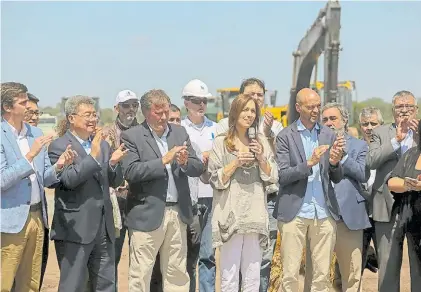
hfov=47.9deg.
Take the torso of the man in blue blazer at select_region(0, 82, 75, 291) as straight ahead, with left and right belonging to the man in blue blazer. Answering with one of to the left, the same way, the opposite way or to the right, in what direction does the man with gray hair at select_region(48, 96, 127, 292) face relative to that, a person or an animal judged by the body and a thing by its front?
the same way

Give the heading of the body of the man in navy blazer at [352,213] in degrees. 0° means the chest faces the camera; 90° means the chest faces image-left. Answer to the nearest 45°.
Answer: approximately 45°

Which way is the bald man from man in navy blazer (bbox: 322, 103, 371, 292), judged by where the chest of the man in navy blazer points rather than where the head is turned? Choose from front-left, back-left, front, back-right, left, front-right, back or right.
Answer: front

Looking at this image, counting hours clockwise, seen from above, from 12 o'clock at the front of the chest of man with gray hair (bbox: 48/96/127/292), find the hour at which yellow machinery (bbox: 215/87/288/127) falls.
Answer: The yellow machinery is roughly at 8 o'clock from the man with gray hair.

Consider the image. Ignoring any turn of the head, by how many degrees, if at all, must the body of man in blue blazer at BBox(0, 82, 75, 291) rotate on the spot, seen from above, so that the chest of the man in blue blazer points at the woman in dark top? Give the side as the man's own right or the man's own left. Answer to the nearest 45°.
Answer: approximately 45° to the man's own left

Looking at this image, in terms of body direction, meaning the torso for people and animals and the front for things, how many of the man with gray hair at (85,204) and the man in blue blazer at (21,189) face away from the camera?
0

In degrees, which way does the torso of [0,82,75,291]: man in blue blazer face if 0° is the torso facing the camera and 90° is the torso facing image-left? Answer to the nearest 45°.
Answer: approximately 315°

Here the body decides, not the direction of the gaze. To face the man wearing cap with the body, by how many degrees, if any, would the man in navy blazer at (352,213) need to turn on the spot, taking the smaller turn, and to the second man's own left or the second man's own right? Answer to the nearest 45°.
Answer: approximately 45° to the second man's own right

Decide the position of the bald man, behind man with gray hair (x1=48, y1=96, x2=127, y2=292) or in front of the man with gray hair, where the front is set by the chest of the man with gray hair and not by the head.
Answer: in front

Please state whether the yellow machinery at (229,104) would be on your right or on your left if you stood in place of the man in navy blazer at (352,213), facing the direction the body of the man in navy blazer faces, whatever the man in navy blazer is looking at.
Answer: on your right

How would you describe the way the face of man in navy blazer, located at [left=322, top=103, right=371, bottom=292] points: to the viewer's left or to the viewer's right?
to the viewer's left

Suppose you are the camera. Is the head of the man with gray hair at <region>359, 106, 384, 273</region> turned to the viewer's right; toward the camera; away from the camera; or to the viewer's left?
toward the camera

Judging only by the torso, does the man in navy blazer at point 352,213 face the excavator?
no

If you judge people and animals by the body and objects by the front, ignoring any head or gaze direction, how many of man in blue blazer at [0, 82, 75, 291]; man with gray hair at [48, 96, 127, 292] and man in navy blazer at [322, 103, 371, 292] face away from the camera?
0
